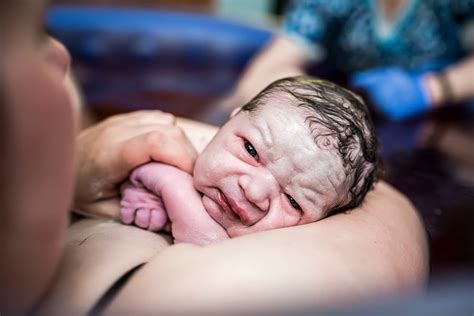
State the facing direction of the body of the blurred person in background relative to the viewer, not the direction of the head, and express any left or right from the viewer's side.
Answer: facing the viewer

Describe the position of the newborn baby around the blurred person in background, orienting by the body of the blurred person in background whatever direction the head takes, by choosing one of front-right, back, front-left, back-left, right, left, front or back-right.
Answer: front
